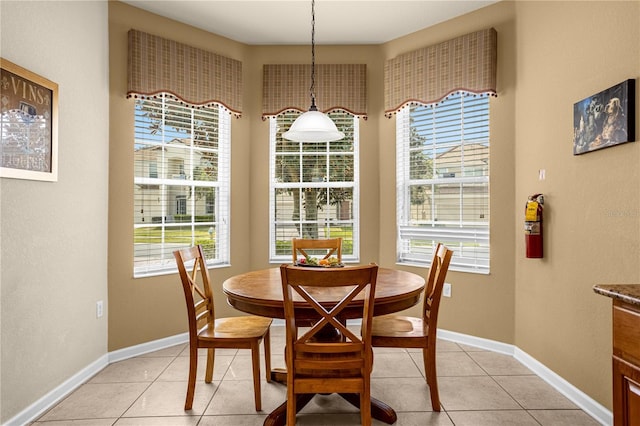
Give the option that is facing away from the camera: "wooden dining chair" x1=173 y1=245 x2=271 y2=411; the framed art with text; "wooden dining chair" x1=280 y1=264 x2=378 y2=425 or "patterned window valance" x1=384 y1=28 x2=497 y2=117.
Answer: "wooden dining chair" x1=280 y1=264 x2=378 y2=425

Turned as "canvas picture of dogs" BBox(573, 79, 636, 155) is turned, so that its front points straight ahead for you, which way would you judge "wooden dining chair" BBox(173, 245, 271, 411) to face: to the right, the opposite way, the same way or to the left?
the opposite way

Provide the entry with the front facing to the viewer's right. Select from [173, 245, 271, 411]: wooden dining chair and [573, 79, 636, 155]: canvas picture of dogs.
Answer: the wooden dining chair

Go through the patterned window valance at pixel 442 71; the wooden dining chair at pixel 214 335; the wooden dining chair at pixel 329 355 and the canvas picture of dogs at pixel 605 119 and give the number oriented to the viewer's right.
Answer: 1

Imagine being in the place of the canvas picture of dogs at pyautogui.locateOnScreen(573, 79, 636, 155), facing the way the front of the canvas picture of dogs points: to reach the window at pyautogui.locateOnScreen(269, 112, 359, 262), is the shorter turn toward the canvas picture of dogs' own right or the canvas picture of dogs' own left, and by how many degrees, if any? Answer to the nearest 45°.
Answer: approximately 45° to the canvas picture of dogs' own right

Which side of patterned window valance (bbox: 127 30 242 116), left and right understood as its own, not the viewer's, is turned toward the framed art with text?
right

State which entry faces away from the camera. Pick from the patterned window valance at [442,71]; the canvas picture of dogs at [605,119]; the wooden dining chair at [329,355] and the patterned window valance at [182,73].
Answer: the wooden dining chair

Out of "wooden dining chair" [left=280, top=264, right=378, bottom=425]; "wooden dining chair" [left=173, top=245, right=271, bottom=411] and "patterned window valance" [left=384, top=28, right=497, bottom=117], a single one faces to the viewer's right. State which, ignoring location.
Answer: "wooden dining chair" [left=173, top=245, right=271, bottom=411]

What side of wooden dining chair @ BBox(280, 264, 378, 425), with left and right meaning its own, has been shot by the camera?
back

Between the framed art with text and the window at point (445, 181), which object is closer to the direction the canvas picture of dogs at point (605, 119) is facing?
the framed art with text

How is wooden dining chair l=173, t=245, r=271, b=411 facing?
to the viewer's right

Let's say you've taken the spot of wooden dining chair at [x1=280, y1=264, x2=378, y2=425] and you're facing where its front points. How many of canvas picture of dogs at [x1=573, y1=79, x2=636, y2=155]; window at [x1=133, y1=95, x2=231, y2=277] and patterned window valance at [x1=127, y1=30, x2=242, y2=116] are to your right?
1

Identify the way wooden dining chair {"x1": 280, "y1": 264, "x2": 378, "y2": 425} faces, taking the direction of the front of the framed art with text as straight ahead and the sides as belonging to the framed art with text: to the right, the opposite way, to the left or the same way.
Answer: to the left

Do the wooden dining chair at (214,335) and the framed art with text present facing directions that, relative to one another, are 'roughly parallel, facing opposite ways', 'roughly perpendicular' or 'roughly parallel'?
roughly parallel

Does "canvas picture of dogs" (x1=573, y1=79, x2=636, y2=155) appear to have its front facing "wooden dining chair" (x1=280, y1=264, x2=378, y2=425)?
yes

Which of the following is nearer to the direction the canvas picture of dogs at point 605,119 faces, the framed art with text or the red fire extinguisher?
the framed art with text

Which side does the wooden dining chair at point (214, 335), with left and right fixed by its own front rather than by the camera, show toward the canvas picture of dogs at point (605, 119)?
front

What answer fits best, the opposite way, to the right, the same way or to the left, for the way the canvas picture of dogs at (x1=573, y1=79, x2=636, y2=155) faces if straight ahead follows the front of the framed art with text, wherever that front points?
the opposite way

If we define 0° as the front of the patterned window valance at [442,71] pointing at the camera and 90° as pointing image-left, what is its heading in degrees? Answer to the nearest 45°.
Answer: approximately 45°

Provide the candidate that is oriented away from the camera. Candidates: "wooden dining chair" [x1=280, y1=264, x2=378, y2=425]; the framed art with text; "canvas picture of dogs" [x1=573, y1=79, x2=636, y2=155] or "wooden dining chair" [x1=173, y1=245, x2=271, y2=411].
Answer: "wooden dining chair" [x1=280, y1=264, x2=378, y2=425]

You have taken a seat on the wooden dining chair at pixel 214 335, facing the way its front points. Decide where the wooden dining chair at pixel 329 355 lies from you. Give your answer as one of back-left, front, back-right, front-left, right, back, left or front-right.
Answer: front-right
